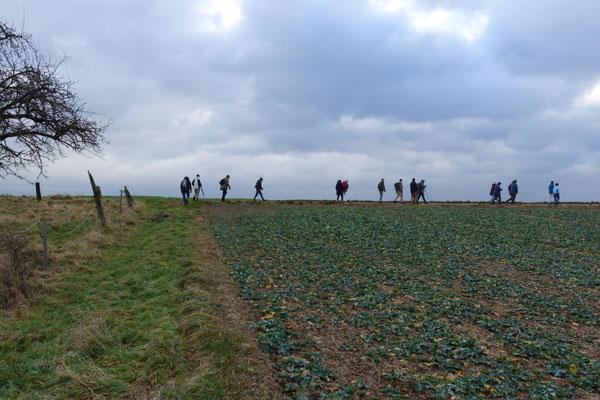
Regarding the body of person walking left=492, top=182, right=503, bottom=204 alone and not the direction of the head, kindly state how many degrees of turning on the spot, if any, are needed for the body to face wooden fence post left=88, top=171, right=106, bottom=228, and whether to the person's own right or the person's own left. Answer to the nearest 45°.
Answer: approximately 135° to the person's own right

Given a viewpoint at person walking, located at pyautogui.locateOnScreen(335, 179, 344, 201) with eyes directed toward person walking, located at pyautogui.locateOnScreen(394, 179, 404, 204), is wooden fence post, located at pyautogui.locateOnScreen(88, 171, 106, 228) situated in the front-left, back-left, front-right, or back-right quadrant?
back-right

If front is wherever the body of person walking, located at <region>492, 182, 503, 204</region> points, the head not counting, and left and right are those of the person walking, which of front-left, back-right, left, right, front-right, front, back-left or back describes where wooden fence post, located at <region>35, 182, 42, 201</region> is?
back-right

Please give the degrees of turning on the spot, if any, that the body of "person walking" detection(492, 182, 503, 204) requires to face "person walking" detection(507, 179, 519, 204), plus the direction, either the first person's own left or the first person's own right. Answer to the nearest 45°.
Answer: approximately 45° to the first person's own left

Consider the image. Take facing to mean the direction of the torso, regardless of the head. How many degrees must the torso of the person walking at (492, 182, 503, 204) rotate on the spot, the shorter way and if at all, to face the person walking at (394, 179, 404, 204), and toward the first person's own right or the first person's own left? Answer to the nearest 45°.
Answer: approximately 180°

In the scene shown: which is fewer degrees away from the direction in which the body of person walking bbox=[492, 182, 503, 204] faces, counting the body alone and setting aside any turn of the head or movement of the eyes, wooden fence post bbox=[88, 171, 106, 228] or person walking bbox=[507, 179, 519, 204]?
the person walking

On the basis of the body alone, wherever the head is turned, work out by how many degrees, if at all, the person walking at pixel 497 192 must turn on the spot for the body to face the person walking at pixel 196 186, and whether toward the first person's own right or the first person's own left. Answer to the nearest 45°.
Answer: approximately 135° to the first person's own right
